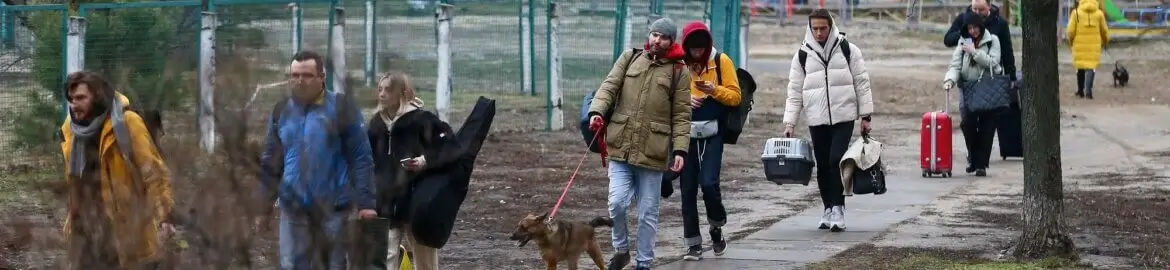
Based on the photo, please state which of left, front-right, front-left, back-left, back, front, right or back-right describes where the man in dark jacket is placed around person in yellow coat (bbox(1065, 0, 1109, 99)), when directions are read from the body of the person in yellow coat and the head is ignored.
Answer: back

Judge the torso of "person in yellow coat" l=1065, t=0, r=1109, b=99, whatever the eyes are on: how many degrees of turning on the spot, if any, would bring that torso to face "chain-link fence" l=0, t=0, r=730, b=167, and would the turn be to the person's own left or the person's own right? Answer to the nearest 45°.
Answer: approximately 135° to the person's own left

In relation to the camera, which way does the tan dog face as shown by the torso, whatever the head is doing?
to the viewer's left

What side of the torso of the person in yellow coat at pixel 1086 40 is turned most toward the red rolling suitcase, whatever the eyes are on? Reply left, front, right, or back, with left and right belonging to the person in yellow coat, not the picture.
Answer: back

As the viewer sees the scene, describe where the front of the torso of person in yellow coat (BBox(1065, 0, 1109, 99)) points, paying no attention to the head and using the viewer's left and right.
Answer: facing away from the viewer

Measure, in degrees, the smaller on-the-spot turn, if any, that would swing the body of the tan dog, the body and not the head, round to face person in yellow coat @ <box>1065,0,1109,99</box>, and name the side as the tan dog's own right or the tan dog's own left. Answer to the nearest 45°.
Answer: approximately 135° to the tan dog's own right

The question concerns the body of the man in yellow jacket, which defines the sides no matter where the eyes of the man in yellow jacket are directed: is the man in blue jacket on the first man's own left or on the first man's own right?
on the first man's own left

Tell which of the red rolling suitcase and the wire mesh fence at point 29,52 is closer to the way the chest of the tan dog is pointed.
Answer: the wire mesh fence

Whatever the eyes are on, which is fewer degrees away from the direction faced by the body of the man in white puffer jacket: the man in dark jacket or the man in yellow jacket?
the man in yellow jacket

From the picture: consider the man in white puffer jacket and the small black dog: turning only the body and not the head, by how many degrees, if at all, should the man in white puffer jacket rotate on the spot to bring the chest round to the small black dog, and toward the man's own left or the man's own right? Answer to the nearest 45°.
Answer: approximately 180°

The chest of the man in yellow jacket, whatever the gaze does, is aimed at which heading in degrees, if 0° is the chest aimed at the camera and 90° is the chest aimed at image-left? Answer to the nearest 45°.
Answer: approximately 45°
